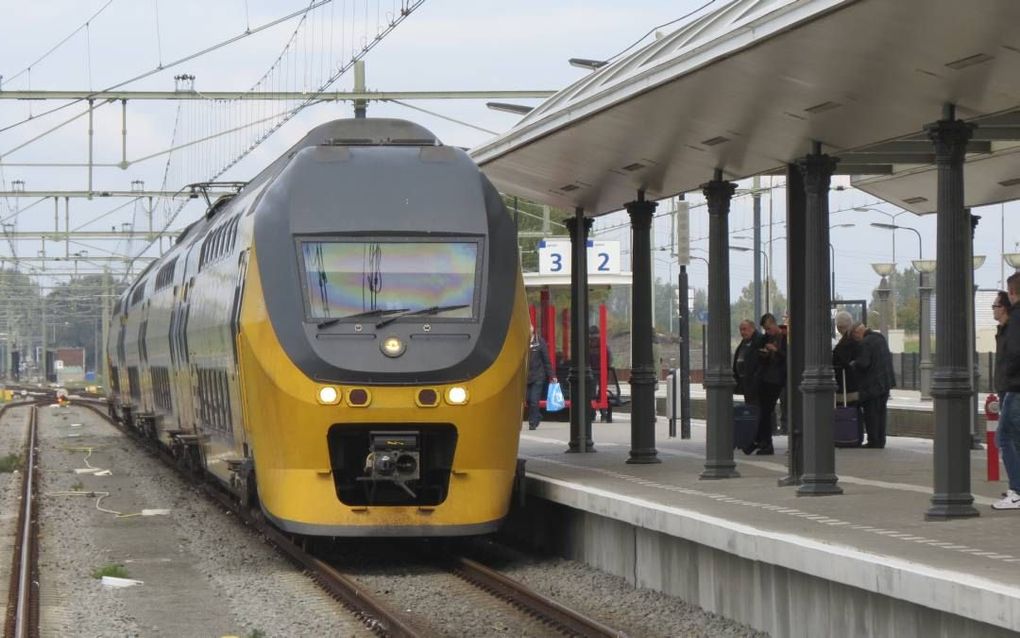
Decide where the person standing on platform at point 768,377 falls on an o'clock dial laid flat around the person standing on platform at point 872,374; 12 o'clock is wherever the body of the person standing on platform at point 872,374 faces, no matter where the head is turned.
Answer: the person standing on platform at point 768,377 is roughly at 11 o'clock from the person standing on platform at point 872,374.

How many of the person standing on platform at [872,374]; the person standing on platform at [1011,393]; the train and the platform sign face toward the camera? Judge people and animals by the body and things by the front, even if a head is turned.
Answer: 2

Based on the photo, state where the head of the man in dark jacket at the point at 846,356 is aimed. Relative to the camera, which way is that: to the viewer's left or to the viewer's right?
to the viewer's left

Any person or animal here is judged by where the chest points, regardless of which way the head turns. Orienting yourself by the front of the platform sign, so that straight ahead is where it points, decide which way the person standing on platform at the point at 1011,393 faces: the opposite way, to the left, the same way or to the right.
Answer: to the right

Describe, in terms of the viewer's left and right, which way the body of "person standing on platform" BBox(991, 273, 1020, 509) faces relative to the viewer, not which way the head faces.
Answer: facing to the left of the viewer

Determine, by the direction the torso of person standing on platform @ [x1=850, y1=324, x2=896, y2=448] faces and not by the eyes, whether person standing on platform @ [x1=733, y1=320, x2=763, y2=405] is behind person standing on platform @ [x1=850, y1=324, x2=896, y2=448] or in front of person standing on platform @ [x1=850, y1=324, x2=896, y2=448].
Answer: in front

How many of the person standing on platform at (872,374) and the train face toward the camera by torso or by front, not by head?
1

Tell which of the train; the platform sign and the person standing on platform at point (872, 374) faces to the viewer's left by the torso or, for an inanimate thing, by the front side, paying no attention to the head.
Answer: the person standing on platform

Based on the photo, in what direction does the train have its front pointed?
toward the camera

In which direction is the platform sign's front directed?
toward the camera

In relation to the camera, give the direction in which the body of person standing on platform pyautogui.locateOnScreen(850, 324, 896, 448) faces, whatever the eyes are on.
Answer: to the viewer's left
